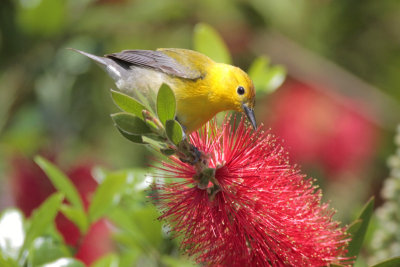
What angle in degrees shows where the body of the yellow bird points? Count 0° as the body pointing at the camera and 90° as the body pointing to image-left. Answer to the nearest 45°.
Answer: approximately 270°

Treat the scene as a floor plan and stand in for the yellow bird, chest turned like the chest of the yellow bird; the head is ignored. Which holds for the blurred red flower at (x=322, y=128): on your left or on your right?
on your left

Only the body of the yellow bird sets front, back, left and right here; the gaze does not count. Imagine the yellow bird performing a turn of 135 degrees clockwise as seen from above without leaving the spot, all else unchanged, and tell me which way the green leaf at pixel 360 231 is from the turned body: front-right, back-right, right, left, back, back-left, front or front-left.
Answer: left
